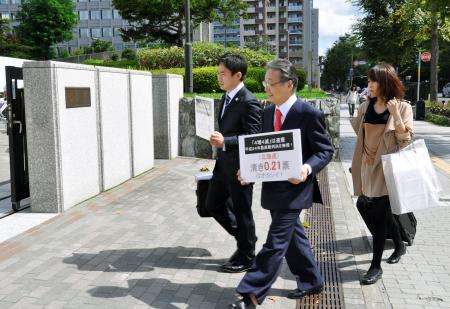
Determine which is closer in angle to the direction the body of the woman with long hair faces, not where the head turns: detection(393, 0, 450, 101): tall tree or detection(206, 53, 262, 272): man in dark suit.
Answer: the man in dark suit

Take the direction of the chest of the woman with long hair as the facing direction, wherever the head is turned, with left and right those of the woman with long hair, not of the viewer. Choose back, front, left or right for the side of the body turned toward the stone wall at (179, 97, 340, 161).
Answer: right

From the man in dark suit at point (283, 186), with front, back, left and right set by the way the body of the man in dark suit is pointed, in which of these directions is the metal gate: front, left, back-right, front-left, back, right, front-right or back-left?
right

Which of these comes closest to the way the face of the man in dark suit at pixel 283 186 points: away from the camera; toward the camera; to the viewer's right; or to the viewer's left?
to the viewer's left

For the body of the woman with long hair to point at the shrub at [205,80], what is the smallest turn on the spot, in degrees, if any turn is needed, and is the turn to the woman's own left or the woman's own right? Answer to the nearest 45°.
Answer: approximately 90° to the woman's own right

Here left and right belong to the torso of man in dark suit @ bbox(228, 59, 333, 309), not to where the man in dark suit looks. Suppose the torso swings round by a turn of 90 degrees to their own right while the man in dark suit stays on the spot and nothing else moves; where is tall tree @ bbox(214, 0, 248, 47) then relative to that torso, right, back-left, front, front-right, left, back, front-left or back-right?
front-right

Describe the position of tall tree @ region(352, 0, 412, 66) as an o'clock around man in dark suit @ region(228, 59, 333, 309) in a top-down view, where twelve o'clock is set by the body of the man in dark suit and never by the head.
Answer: The tall tree is roughly at 5 o'clock from the man in dark suit.

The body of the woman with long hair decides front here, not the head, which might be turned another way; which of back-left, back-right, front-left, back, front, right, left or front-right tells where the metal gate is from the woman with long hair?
front-right

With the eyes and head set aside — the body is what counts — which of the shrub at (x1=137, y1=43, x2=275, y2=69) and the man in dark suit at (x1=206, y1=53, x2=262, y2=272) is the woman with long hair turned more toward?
the man in dark suit

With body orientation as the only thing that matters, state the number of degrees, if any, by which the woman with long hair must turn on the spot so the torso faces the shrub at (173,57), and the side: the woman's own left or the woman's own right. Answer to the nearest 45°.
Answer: approximately 90° to the woman's own right

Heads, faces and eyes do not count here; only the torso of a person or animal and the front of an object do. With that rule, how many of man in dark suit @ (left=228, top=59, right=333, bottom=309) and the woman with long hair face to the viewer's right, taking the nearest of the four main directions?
0

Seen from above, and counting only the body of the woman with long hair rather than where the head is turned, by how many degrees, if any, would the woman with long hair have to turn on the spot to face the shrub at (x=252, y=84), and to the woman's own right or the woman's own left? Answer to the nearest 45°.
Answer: approximately 135° to the woman's own right

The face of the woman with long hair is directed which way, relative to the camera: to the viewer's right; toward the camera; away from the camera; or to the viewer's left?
to the viewer's left

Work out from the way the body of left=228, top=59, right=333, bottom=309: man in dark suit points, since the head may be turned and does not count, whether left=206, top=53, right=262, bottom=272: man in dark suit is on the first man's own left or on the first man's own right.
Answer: on the first man's own right
